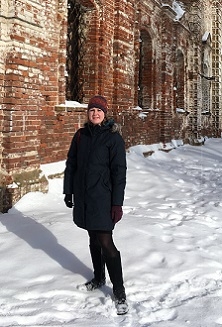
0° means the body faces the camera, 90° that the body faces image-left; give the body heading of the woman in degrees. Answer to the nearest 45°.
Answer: approximately 45°
